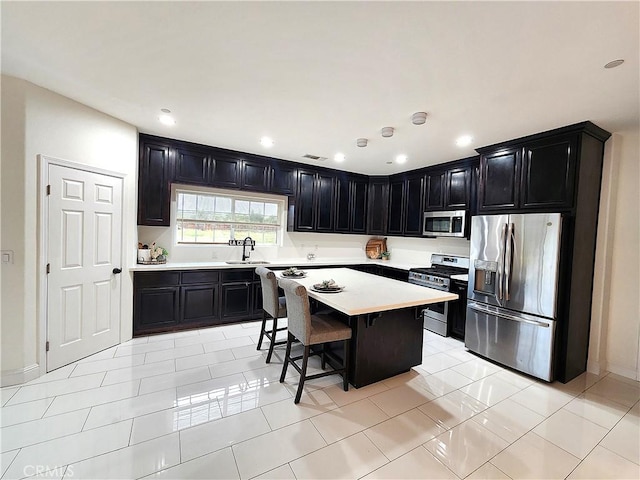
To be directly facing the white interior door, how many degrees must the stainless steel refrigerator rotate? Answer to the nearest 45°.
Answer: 0° — it already faces it

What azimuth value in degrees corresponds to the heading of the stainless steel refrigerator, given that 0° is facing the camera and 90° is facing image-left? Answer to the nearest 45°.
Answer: approximately 45°

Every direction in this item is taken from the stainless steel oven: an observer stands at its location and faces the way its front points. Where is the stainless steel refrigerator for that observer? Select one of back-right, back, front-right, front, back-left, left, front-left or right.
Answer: left

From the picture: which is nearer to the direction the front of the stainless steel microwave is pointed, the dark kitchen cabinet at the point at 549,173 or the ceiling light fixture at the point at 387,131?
the ceiling light fixture

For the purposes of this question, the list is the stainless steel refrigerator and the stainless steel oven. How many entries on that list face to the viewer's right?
0

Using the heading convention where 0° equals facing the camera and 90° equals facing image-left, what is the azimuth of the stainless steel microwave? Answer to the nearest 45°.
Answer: approximately 45°
